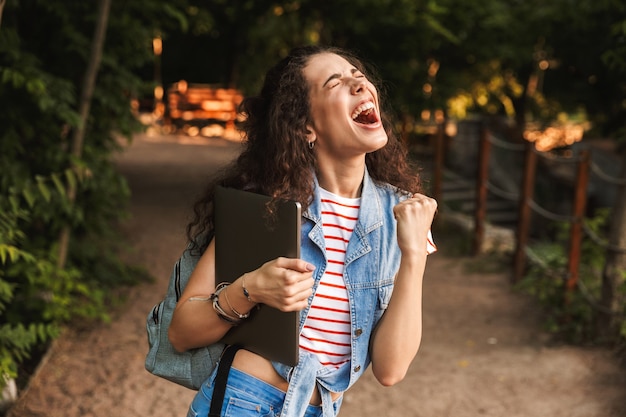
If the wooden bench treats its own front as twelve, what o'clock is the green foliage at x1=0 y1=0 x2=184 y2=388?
The green foliage is roughly at 12 o'clock from the wooden bench.

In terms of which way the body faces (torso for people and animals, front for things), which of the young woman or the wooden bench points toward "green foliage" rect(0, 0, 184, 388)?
the wooden bench

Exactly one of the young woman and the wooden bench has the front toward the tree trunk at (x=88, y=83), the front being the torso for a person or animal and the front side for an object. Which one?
the wooden bench

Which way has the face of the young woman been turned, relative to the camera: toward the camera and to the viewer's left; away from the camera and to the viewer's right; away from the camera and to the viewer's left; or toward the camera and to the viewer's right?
toward the camera and to the viewer's right
